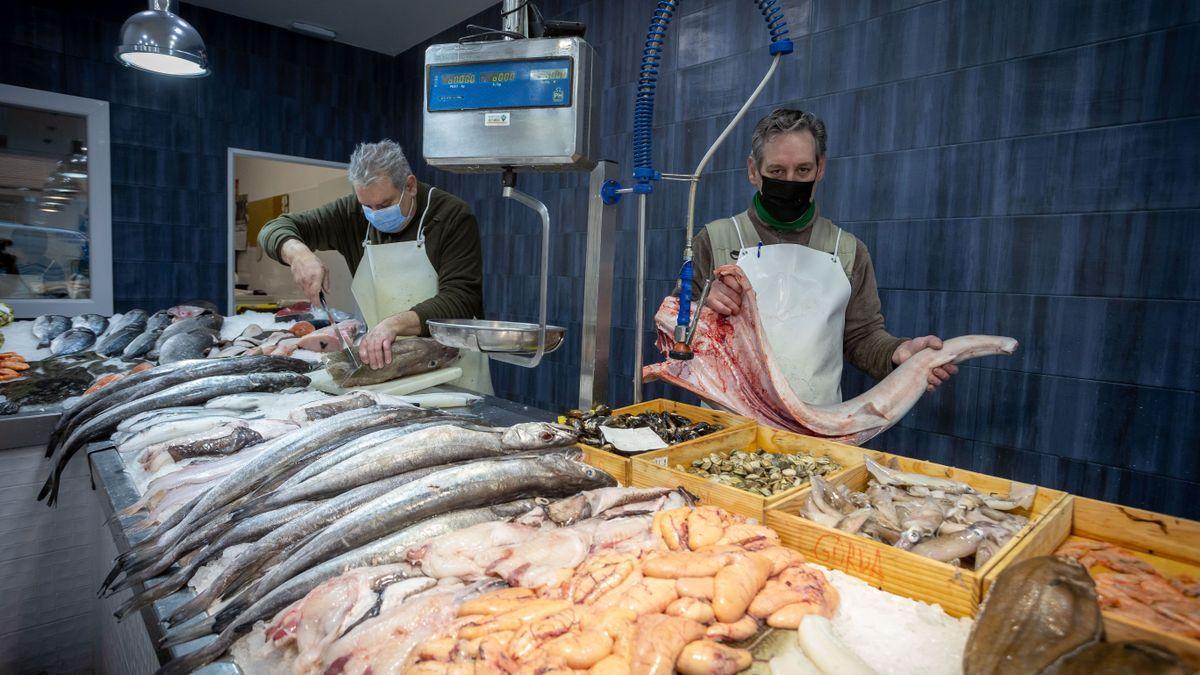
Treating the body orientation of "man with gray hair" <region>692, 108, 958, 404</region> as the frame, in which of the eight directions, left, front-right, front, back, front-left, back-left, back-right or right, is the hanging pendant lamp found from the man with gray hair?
right

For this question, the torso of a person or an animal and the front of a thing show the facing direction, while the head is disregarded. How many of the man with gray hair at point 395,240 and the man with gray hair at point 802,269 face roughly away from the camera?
0

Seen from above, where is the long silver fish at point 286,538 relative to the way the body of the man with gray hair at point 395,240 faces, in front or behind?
in front

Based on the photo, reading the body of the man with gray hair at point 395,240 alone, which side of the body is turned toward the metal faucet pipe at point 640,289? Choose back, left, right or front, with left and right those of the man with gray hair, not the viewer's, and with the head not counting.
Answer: left

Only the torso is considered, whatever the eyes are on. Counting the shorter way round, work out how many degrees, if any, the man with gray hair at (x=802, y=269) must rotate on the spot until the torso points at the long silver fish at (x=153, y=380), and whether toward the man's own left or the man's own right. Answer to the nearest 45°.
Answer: approximately 45° to the man's own right

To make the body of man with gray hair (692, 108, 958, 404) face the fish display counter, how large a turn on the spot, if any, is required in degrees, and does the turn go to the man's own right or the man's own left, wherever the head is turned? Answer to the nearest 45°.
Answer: approximately 45° to the man's own right

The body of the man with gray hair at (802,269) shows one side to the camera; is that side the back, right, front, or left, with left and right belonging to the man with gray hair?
front

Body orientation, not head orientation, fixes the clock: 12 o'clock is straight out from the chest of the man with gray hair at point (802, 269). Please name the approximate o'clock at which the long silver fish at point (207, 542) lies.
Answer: The long silver fish is roughly at 1 o'clock from the man with gray hair.

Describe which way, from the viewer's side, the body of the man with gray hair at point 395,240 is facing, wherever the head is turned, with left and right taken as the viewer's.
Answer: facing the viewer and to the left of the viewer

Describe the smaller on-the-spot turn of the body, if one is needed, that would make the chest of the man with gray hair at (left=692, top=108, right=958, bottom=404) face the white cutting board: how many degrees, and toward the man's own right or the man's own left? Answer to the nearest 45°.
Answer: approximately 90° to the man's own right

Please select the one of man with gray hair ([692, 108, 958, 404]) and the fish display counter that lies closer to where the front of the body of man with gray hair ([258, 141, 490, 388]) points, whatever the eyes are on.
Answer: the fish display counter

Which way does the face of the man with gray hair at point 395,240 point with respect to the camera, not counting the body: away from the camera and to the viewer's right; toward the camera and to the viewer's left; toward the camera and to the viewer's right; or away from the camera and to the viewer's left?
toward the camera and to the viewer's left
